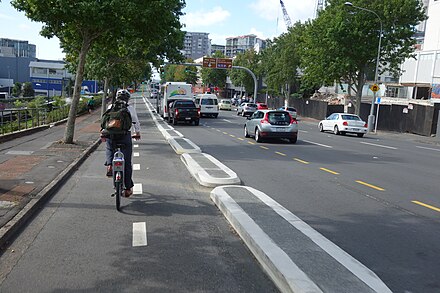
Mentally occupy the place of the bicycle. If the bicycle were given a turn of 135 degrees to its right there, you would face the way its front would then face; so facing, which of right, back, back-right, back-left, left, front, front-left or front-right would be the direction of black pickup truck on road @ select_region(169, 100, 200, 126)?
back-left

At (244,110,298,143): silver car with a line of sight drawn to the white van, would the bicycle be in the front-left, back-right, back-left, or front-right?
back-left

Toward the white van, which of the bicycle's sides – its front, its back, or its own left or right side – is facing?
front

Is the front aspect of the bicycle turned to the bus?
yes

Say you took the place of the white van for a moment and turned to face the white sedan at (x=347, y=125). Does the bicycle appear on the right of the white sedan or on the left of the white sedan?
right

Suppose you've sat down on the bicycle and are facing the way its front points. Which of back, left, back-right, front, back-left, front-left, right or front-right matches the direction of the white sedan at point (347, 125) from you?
front-right

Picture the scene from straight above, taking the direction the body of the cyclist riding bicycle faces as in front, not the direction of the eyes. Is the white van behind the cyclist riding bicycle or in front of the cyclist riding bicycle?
in front

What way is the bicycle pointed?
away from the camera

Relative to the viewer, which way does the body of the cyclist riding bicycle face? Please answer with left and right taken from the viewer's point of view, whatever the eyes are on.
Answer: facing away from the viewer

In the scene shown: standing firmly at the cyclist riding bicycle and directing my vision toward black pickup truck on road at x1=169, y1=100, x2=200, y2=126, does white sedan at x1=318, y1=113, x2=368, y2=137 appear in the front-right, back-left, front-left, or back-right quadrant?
front-right

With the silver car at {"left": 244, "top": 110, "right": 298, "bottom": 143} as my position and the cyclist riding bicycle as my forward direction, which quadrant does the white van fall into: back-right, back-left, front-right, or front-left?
back-right
